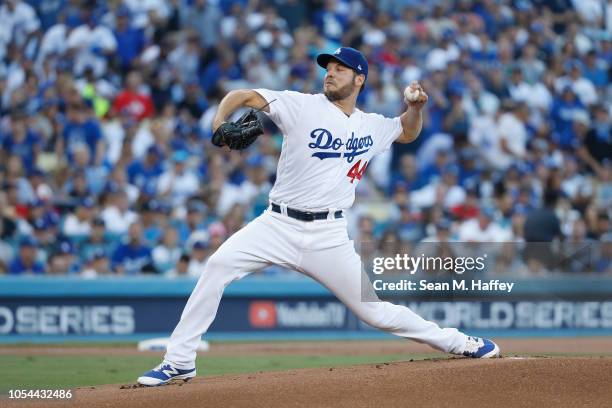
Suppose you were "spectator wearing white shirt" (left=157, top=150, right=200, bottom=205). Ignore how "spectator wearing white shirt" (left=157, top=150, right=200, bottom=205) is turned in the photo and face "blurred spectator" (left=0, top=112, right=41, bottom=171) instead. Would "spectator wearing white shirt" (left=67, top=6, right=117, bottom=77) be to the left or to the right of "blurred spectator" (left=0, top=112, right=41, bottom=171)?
right

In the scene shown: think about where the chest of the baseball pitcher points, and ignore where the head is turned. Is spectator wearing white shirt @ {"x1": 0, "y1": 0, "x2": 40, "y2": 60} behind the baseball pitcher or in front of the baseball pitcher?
behind

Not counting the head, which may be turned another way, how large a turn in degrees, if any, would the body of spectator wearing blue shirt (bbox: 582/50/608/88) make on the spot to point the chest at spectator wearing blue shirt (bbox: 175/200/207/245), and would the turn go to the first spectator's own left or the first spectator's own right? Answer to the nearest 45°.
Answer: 0° — they already face them

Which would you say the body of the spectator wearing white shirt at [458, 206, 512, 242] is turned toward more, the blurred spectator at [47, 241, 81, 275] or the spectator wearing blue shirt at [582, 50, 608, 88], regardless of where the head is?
the blurred spectator

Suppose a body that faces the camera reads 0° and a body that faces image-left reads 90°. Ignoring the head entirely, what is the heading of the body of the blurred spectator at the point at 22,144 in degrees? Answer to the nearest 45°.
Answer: approximately 0°

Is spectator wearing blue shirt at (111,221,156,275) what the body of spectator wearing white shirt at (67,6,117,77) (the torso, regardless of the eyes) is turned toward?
yes

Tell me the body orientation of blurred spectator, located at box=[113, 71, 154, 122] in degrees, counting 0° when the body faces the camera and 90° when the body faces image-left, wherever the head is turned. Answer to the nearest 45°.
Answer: approximately 0°

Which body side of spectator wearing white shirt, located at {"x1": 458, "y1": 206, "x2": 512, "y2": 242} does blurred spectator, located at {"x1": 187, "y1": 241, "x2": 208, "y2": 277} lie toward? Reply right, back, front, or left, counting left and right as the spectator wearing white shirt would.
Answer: right
